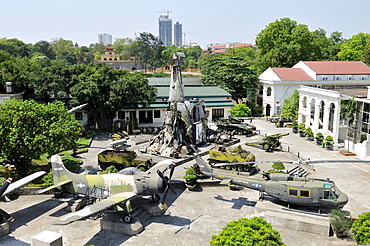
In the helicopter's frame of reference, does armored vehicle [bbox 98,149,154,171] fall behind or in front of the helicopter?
behind

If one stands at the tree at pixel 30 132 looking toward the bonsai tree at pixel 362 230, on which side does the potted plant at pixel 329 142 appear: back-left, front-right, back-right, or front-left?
front-left

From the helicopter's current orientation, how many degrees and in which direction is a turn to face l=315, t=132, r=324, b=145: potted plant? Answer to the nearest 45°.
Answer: approximately 90° to its left

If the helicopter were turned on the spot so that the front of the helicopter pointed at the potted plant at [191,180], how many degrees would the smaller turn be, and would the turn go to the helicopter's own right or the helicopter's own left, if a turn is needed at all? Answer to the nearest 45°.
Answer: approximately 180°

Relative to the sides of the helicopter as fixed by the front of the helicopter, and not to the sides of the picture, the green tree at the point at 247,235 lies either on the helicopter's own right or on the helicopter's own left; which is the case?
on the helicopter's own right

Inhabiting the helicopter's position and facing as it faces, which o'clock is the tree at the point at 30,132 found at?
The tree is roughly at 6 o'clock from the helicopter.

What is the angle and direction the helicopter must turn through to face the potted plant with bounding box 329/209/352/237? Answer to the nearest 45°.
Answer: approximately 45° to its right

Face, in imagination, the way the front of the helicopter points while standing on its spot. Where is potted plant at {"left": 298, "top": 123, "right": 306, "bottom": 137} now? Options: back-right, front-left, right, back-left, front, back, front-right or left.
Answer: left

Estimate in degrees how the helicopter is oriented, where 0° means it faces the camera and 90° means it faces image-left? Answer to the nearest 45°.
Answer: approximately 270°

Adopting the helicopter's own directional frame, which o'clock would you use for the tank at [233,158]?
The tank is roughly at 8 o'clock from the helicopter.

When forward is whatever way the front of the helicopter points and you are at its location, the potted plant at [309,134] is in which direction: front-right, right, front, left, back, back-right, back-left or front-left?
left

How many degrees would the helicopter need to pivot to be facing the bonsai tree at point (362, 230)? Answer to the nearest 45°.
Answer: approximately 45° to its right

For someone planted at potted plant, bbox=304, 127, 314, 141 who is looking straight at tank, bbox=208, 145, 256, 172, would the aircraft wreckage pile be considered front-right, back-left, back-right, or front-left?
front-right
